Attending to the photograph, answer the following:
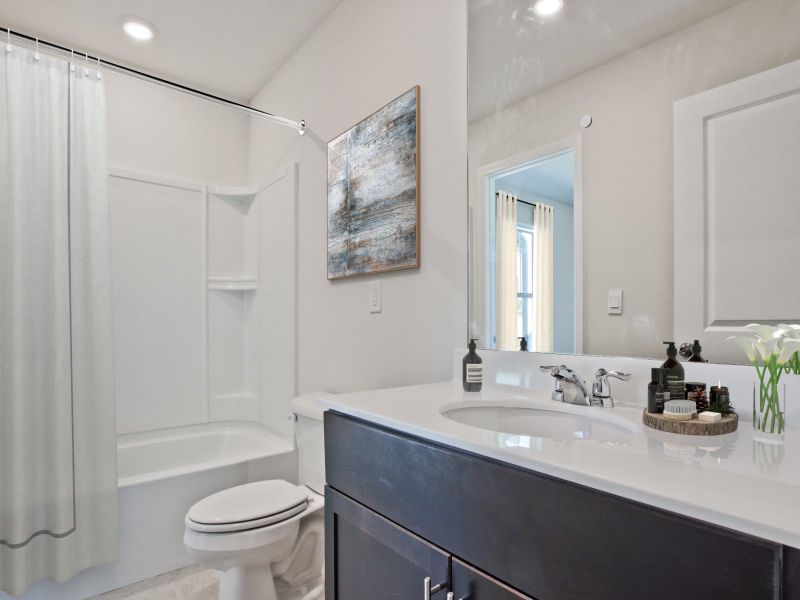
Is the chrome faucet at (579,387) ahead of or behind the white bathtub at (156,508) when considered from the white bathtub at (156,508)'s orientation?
ahead

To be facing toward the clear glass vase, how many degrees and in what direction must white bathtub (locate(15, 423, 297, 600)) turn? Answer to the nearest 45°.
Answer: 0° — it already faces it

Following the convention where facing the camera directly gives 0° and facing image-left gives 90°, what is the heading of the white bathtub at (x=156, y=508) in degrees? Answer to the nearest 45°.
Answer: approximately 315°

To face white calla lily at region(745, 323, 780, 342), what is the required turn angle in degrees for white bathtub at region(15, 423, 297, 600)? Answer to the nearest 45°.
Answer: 0° — it already faces it

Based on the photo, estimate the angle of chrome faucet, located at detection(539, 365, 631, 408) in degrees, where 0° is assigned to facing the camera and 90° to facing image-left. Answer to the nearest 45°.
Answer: approximately 45°

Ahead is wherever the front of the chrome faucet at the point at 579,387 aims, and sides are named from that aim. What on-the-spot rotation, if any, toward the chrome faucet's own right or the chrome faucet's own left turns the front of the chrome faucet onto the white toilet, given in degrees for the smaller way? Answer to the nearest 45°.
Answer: approximately 45° to the chrome faucet's own right

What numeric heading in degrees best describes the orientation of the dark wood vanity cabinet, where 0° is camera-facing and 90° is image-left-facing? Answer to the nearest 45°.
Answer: approximately 45°
